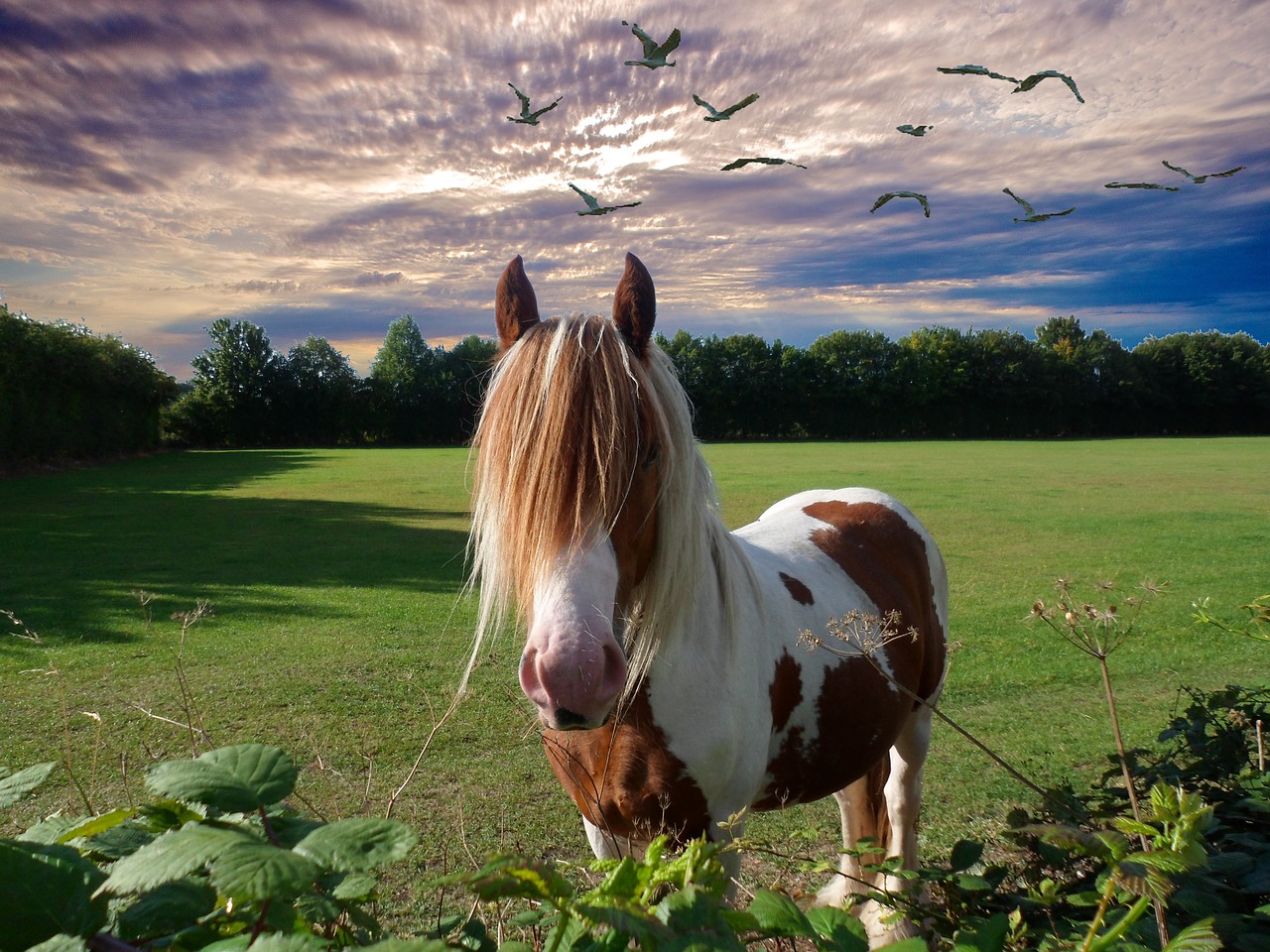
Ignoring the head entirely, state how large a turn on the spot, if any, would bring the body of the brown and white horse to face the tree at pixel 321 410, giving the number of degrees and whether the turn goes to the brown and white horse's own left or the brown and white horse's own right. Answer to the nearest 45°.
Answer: approximately 90° to the brown and white horse's own right

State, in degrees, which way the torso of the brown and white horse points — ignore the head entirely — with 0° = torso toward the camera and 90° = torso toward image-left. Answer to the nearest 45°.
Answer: approximately 45°

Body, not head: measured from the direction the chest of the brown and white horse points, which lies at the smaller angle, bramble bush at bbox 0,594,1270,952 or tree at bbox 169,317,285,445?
the bramble bush

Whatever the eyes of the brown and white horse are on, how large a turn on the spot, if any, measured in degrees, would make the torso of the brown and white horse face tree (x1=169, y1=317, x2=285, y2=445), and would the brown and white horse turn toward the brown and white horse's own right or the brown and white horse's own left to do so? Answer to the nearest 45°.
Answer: approximately 90° to the brown and white horse's own right
